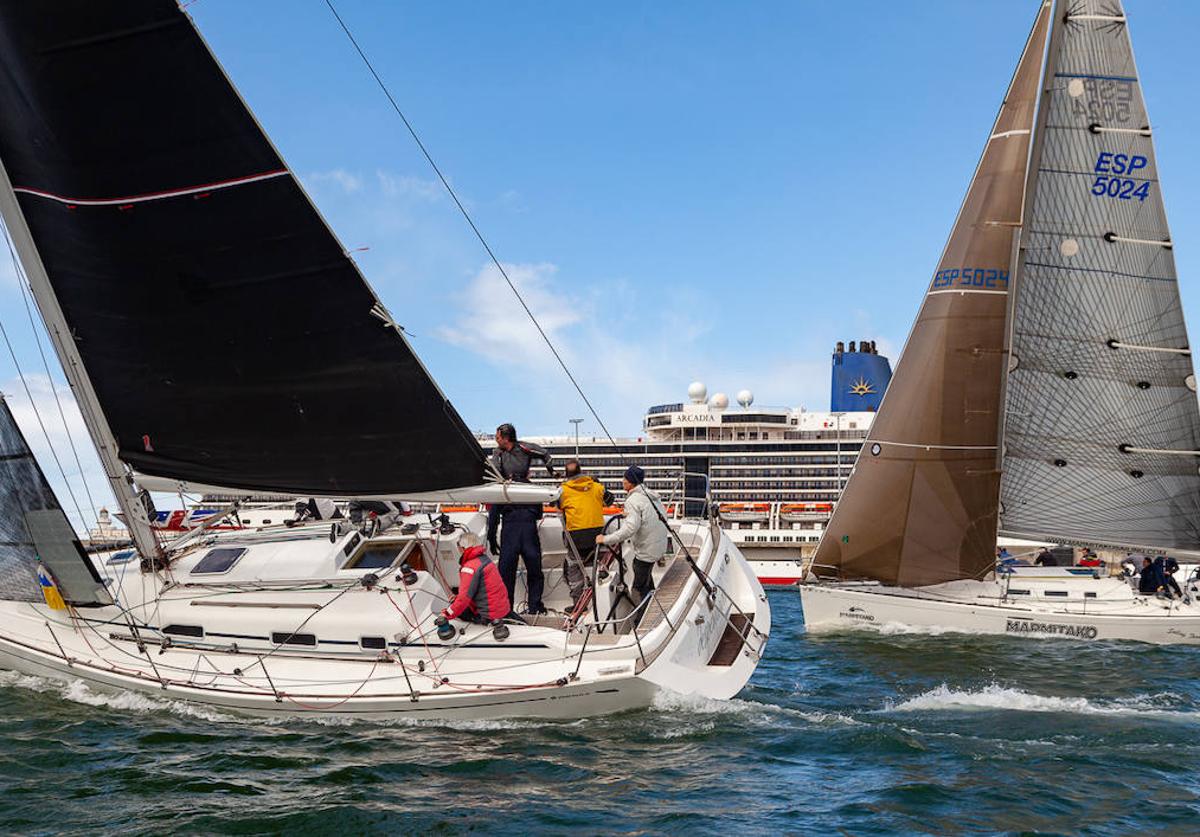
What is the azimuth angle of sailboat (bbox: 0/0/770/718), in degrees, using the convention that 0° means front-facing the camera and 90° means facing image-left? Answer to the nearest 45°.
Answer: approximately 135°

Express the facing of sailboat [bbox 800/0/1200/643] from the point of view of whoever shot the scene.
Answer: facing to the left of the viewer

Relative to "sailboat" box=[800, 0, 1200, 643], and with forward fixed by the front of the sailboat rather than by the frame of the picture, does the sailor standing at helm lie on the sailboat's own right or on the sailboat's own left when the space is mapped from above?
on the sailboat's own left

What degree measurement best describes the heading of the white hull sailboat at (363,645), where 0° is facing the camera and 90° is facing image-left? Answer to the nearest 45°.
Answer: approximately 135°
